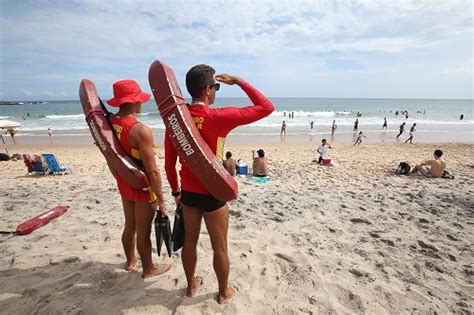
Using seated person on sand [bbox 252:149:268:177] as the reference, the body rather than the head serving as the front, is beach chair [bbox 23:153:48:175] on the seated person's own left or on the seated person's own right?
on the seated person's own left

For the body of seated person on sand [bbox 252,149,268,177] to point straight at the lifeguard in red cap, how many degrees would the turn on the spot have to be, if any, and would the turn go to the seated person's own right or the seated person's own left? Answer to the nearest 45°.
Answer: approximately 180°

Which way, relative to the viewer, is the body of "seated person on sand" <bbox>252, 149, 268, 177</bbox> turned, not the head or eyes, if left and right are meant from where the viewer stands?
facing away from the viewer

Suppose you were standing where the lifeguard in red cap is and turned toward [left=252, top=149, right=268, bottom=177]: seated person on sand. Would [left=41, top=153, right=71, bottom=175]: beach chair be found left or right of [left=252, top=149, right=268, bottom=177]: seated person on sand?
left

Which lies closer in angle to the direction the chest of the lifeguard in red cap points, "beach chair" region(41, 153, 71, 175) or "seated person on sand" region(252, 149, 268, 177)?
the seated person on sand

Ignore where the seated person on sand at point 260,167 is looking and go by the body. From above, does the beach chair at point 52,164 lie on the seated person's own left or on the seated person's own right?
on the seated person's own left

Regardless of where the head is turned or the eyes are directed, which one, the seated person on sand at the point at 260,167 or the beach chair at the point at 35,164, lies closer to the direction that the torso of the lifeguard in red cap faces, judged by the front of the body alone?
the seated person on sand

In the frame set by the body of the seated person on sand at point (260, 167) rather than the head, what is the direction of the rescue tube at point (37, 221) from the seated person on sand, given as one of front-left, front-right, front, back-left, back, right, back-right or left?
back-left
